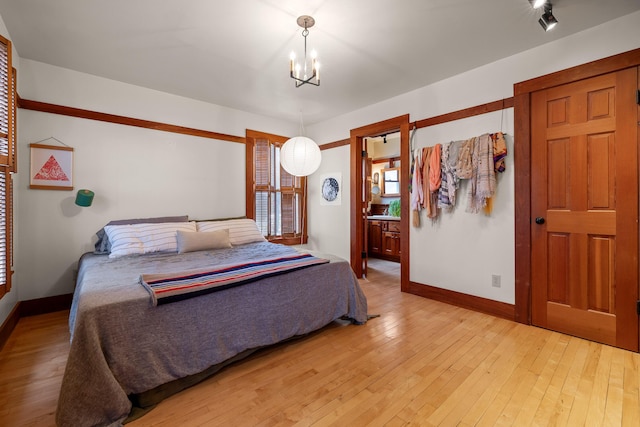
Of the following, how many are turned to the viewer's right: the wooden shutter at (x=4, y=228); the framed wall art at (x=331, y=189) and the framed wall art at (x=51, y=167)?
1

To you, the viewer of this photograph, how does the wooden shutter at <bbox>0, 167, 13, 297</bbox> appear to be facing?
facing to the right of the viewer

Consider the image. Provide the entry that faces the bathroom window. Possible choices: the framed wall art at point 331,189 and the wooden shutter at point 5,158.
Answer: the wooden shutter

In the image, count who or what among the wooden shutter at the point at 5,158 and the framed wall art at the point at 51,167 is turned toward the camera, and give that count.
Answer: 1

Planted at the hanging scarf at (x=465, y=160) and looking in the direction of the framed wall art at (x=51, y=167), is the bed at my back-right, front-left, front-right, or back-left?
front-left

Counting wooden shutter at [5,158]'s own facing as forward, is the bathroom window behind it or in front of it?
in front

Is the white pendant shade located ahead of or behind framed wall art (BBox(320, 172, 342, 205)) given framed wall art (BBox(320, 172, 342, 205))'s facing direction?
ahead

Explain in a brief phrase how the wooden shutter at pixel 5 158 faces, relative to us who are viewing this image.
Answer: facing to the right of the viewer

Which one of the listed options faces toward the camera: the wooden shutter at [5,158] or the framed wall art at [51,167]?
the framed wall art

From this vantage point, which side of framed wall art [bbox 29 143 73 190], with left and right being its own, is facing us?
front

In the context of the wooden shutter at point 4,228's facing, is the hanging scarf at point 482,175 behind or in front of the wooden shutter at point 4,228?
in front

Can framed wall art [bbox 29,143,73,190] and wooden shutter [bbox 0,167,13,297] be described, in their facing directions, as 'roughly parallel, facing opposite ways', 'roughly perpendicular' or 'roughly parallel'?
roughly perpendicular

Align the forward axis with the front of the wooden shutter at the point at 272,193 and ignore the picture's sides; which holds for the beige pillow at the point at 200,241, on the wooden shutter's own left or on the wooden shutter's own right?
on the wooden shutter's own right

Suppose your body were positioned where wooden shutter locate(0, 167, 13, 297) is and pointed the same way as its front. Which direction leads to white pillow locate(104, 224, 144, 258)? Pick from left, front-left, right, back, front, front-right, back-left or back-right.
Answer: front-left

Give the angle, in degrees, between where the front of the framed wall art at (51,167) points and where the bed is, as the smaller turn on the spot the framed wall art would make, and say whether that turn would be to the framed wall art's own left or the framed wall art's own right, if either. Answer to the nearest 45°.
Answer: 0° — it already faces it

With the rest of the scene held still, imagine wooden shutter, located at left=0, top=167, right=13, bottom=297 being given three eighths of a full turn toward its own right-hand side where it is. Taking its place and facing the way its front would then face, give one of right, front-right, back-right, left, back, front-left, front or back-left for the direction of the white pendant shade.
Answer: back-left

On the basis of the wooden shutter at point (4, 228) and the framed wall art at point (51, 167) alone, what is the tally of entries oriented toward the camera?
1

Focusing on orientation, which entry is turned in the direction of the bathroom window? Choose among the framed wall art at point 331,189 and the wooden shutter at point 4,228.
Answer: the wooden shutter

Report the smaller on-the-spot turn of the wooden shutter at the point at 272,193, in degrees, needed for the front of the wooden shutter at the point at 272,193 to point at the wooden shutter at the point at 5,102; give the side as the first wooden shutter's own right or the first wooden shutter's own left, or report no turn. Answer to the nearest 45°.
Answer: approximately 90° to the first wooden shutter's own right
